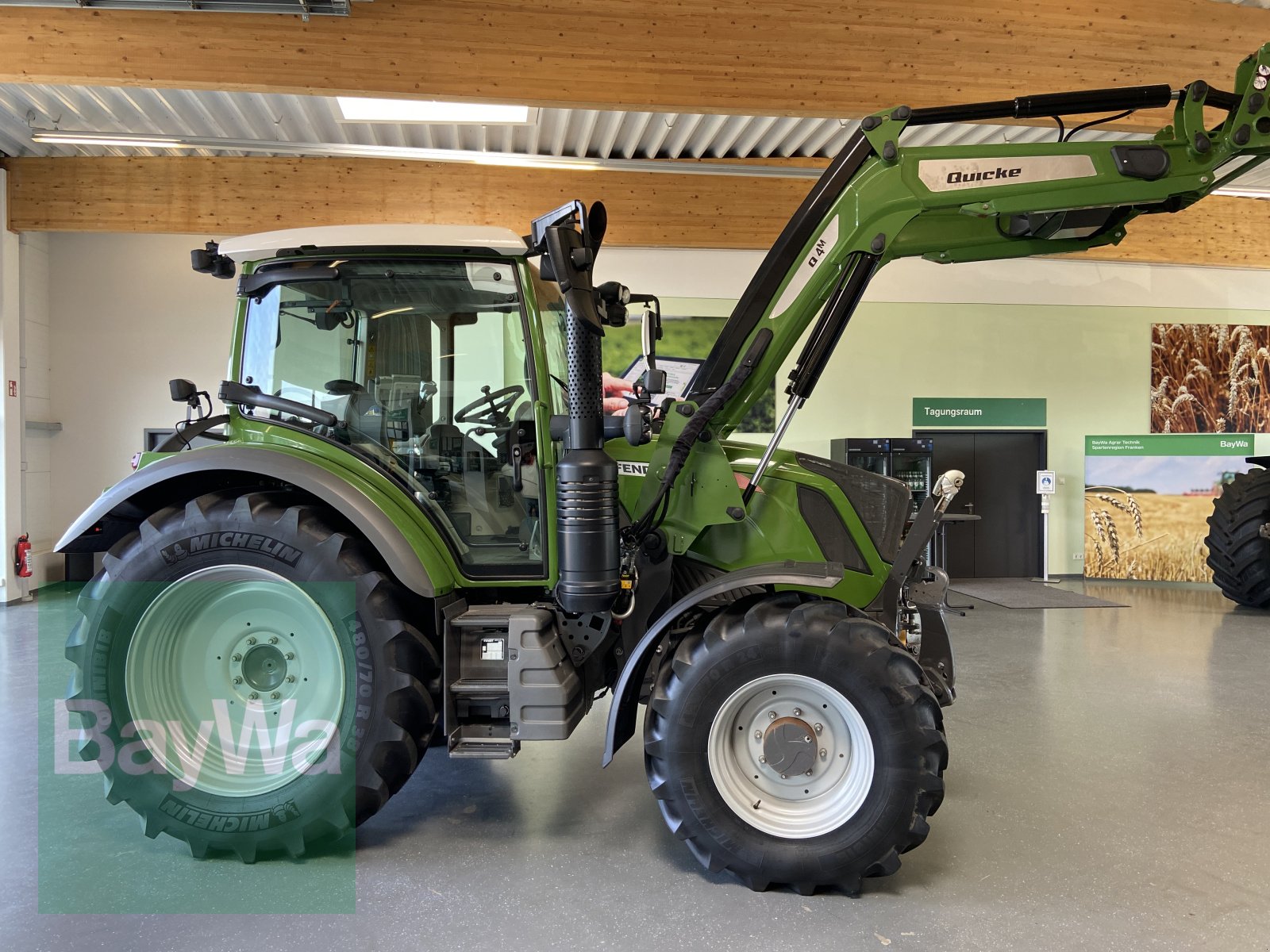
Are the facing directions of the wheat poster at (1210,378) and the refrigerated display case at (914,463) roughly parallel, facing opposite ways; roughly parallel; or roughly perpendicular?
roughly parallel

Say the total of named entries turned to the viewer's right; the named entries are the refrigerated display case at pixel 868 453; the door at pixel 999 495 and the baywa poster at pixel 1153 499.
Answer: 0

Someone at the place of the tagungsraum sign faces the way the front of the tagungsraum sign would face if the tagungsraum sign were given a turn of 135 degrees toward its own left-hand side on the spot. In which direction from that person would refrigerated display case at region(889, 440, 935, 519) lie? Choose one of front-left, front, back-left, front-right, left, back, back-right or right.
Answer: back

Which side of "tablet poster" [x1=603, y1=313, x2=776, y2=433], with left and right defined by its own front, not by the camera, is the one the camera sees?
front

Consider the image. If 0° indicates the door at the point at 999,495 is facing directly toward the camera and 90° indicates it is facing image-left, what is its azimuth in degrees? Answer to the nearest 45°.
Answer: approximately 0°

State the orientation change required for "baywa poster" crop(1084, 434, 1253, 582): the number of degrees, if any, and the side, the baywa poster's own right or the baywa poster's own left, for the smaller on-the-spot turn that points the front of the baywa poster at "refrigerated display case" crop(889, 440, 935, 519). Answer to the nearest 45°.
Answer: approximately 45° to the baywa poster's own right

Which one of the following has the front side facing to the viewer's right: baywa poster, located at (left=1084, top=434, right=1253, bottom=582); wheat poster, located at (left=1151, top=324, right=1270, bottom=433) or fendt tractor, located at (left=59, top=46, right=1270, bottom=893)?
the fendt tractor

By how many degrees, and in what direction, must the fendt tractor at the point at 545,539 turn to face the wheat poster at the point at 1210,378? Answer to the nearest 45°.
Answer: approximately 45° to its left

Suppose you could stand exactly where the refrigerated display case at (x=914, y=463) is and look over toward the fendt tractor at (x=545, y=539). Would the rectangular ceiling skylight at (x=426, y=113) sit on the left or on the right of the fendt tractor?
right

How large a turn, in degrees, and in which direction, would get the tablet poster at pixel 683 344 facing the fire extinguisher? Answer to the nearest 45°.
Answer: approximately 90° to its right

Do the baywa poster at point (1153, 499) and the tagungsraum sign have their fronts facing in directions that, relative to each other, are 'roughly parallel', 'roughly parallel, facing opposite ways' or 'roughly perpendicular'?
roughly parallel

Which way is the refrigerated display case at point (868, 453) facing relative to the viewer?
toward the camera

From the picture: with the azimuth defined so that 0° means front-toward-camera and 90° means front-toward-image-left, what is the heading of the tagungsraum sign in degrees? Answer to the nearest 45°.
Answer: approximately 0°
